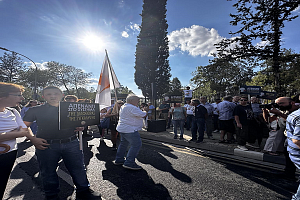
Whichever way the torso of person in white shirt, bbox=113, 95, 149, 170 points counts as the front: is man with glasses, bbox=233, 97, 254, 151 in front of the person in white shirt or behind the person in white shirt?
in front

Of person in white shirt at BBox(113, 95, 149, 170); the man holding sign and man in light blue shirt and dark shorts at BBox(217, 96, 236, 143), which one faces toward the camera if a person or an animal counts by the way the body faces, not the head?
the man holding sign

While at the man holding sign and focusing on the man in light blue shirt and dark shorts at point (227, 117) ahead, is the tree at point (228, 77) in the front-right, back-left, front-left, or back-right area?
front-left

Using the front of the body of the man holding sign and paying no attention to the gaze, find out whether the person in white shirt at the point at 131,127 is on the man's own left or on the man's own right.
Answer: on the man's own left

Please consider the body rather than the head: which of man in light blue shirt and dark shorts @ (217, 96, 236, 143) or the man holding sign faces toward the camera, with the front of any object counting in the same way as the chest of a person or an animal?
the man holding sign

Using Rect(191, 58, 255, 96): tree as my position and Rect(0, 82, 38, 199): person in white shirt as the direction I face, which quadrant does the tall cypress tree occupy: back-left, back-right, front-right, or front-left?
front-right

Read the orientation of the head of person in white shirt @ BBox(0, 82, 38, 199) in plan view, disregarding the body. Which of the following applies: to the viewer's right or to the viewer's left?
to the viewer's right

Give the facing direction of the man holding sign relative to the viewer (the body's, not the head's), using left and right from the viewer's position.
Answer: facing the viewer

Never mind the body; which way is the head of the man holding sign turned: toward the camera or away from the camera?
toward the camera

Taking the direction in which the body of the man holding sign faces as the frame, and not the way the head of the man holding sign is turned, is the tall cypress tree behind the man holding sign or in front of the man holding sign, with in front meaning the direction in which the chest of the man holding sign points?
behind
